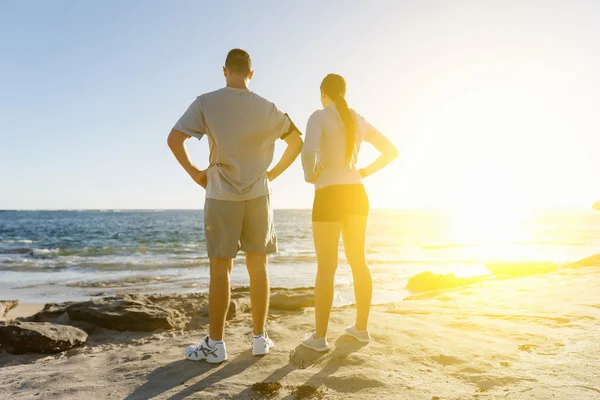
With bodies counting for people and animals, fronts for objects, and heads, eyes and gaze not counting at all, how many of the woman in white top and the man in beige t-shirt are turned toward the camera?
0

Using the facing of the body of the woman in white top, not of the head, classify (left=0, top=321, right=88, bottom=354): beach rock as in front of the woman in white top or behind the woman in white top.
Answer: in front

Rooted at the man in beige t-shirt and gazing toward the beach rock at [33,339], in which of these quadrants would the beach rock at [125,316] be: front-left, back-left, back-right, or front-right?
front-right

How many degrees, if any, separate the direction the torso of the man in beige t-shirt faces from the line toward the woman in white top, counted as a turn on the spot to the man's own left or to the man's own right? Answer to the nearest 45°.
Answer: approximately 90° to the man's own right

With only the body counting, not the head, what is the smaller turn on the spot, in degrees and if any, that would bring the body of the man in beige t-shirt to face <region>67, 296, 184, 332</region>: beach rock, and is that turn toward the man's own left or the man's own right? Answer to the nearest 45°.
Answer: approximately 45° to the man's own left

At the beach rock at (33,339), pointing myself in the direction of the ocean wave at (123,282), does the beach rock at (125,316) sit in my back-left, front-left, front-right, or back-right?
front-right

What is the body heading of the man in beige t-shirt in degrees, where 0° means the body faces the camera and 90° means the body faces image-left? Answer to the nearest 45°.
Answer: approximately 180°

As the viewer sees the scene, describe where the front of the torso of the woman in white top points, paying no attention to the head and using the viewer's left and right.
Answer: facing away from the viewer and to the left of the viewer

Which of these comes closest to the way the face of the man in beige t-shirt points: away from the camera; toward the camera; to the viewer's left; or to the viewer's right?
away from the camera

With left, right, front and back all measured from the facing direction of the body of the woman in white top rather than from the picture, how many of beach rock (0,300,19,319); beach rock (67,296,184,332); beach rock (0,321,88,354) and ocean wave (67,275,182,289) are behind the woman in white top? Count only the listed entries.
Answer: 0

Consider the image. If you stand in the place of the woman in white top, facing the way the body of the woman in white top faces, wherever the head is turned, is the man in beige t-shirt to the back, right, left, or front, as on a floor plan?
left

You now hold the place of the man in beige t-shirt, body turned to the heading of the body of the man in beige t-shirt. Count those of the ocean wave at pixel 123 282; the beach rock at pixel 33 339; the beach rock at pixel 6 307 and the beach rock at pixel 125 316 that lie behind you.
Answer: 0

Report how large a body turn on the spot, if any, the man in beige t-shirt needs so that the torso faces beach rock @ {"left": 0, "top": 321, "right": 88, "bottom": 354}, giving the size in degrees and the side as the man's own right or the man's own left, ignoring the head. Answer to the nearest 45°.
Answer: approximately 45° to the man's own left
